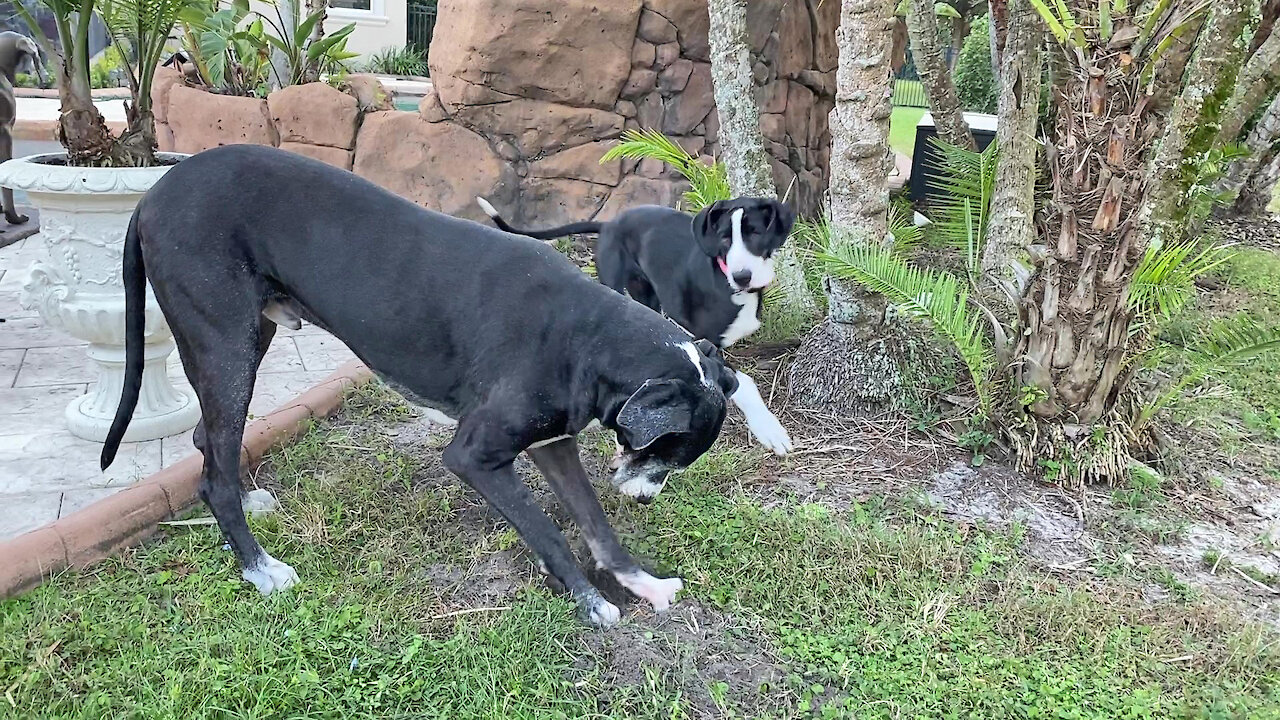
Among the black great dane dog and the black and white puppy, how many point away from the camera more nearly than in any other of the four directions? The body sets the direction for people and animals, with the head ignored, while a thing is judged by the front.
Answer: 0

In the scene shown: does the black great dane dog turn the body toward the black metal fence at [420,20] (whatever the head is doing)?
no

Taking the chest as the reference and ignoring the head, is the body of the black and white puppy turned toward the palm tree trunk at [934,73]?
no

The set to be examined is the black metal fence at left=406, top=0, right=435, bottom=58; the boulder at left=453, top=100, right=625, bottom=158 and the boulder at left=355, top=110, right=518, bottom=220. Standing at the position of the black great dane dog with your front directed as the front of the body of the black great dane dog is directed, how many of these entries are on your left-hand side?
3

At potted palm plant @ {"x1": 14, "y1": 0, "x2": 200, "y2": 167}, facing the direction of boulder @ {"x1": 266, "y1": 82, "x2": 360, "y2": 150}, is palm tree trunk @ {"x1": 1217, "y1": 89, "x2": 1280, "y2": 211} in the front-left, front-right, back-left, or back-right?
front-right

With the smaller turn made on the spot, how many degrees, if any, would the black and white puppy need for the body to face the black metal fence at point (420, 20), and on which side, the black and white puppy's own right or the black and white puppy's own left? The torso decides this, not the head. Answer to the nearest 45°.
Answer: approximately 135° to the black and white puppy's own left

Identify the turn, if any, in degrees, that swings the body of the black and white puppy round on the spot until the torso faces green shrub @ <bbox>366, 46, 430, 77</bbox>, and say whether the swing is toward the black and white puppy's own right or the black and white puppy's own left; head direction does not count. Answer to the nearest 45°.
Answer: approximately 135° to the black and white puppy's own left

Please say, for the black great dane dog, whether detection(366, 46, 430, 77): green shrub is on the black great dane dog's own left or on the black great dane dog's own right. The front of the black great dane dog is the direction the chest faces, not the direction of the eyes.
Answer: on the black great dane dog's own left

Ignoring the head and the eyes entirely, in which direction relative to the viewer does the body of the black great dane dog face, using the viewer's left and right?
facing to the right of the viewer

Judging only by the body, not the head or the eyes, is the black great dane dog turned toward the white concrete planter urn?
no

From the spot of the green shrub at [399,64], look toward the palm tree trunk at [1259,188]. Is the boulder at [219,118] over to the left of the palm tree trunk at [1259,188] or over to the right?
right

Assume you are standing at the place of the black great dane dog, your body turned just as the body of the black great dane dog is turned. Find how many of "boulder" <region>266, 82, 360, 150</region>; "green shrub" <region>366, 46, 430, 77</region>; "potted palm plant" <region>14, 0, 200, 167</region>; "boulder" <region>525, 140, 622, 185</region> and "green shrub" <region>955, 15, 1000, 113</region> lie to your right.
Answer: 0

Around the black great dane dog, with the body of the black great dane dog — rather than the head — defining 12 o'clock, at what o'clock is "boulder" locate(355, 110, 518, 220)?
The boulder is roughly at 9 o'clock from the black great dane dog.

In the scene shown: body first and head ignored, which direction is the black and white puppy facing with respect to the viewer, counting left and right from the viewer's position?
facing the viewer and to the right of the viewer
